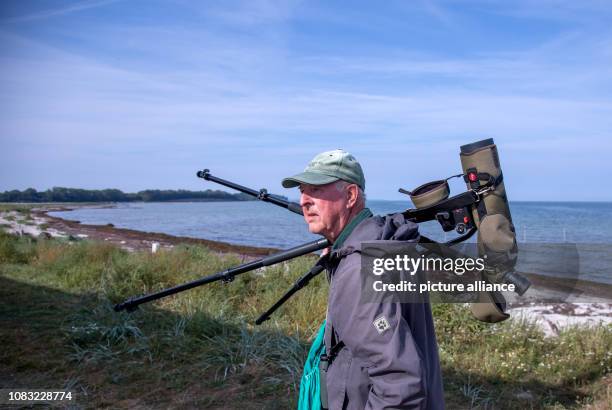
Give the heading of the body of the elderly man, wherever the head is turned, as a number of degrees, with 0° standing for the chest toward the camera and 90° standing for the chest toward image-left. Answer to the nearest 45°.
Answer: approximately 90°
